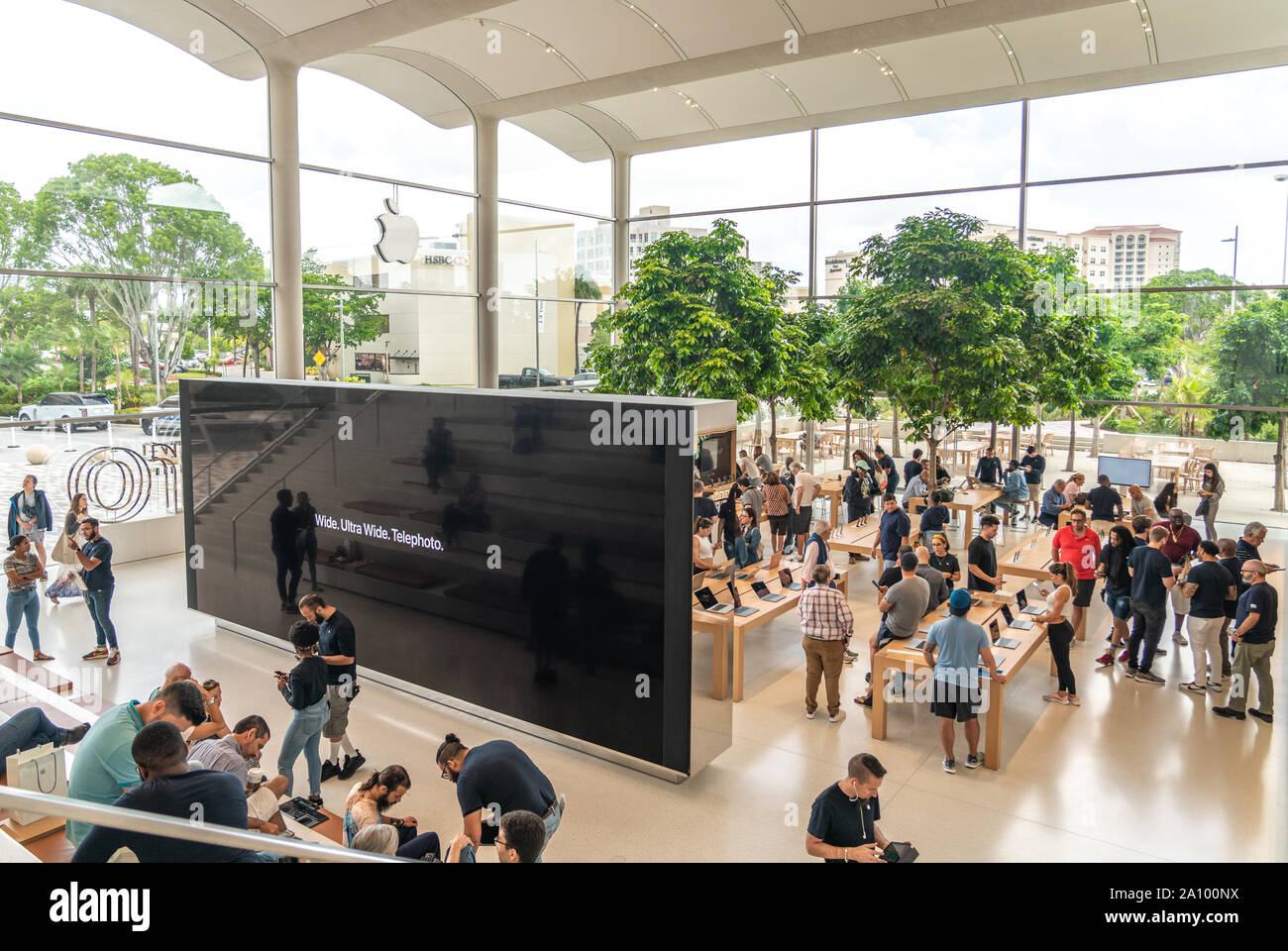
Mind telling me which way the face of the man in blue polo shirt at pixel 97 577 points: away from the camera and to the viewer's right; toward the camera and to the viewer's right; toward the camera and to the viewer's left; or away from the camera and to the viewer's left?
toward the camera and to the viewer's left

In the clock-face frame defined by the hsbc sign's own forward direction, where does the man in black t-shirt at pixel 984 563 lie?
The man in black t-shirt is roughly at 11 o'clock from the hsbc sign.

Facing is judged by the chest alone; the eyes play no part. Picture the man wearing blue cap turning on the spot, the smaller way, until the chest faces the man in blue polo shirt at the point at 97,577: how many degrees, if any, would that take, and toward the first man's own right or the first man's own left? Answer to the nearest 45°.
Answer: approximately 90° to the first man's own left

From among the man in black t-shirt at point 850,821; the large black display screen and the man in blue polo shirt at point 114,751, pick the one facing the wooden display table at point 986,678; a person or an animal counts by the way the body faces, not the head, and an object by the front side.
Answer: the man in blue polo shirt

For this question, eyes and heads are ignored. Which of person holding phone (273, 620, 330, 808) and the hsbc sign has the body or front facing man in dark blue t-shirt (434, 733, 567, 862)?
the hsbc sign

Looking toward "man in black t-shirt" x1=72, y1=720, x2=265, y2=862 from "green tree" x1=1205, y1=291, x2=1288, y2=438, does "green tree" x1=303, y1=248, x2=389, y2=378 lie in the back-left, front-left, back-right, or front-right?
front-right

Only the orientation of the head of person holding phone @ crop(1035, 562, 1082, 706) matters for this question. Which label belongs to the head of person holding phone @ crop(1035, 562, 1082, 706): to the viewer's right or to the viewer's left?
to the viewer's left

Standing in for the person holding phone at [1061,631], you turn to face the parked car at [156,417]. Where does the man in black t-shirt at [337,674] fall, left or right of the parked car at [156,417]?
left

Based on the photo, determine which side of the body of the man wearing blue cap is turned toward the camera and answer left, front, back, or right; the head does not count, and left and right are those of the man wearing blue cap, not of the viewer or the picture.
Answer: back

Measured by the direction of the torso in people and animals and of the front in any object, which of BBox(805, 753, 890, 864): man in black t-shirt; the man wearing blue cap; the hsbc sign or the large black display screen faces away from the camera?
the man wearing blue cap

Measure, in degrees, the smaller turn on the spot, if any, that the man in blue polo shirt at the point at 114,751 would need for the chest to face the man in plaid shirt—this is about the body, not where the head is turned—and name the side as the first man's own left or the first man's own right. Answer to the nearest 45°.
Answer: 0° — they already face them

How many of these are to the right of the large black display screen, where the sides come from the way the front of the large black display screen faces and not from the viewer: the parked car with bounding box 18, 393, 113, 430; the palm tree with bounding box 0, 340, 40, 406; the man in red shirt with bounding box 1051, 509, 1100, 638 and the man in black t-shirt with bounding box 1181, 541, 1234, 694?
2

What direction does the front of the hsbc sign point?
toward the camera

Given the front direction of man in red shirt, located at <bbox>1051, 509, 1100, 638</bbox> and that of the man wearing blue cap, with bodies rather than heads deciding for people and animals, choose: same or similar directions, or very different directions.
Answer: very different directions
